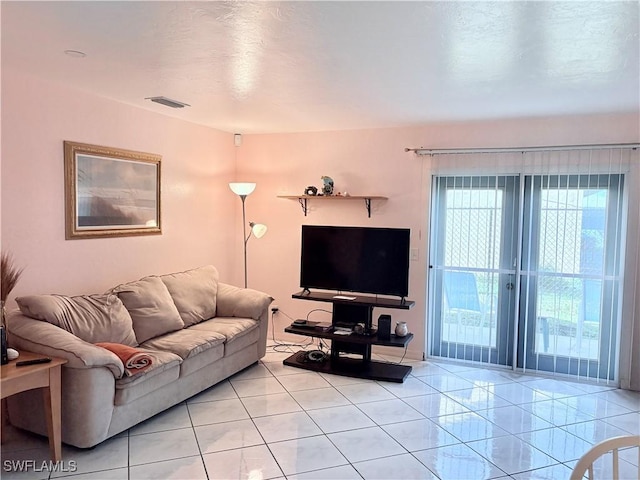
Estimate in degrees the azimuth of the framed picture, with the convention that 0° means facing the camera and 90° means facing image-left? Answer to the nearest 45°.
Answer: approximately 315°

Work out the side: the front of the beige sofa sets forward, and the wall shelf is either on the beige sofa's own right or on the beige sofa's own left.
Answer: on the beige sofa's own left

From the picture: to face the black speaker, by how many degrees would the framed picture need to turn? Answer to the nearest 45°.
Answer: approximately 45° to its left

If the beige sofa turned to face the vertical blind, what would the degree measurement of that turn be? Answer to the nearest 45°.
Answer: approximately 45° to its left

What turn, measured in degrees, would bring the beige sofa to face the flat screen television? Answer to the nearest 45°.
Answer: approximately 45° to its left

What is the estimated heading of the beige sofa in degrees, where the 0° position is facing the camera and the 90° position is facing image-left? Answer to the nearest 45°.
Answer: approximately 315°

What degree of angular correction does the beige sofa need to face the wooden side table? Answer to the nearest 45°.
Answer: approximately 90° to its right

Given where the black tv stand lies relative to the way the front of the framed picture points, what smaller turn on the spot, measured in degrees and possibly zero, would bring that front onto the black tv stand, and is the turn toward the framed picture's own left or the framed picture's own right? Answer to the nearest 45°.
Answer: approximately 45° to the framed picture's own left
